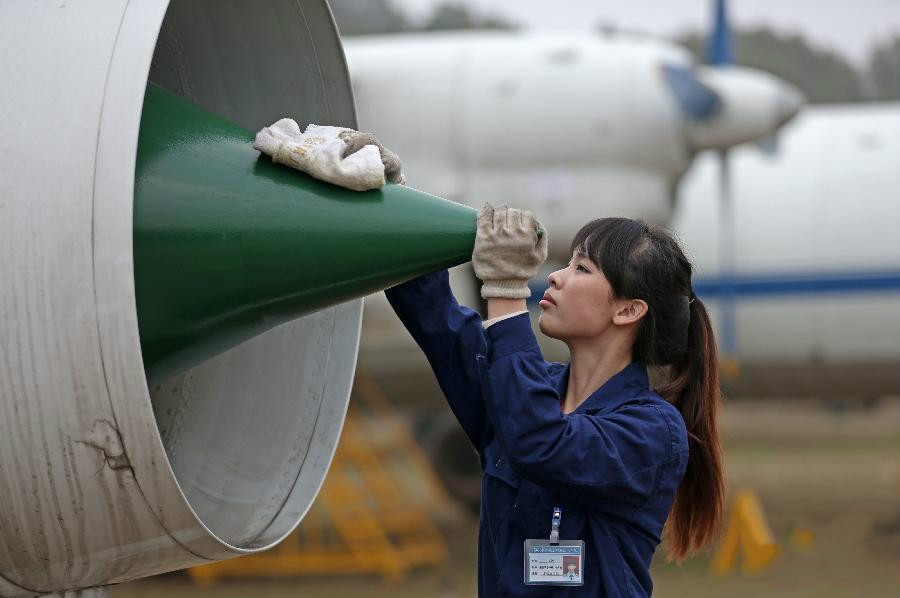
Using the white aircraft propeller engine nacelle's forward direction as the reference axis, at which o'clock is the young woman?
The young woman is roughly at 3 o'clock from the white aircraft propeller engine nacelle.

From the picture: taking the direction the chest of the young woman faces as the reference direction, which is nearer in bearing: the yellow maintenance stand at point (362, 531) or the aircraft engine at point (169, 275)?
the aircraft engine

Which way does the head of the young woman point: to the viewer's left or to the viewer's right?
to the viewer's left

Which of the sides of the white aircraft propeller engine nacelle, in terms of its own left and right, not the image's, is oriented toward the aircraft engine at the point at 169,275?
right

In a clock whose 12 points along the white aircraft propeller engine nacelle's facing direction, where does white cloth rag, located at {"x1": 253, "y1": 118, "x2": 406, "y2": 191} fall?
The white cloth rag is roughly at 3 o'clock from the white aircraft propeller engine nacelle.

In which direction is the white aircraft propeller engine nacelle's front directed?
to the viewer's right
